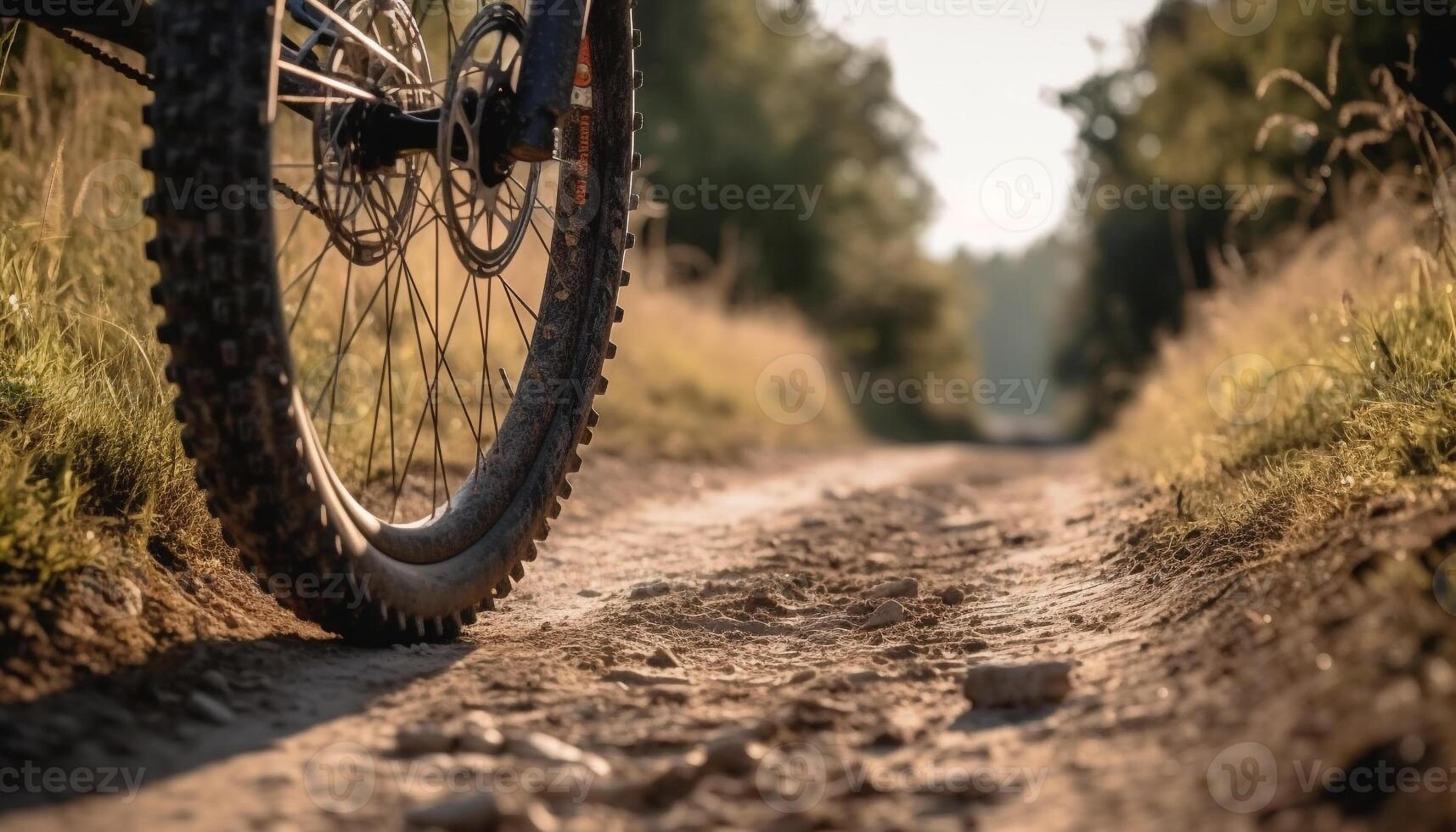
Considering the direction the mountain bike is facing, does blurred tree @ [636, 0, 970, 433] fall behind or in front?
behind

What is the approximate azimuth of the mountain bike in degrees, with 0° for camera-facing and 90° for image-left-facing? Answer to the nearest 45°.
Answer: approximately 45°

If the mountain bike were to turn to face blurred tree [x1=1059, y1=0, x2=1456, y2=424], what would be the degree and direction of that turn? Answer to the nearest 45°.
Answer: approximately 180°
